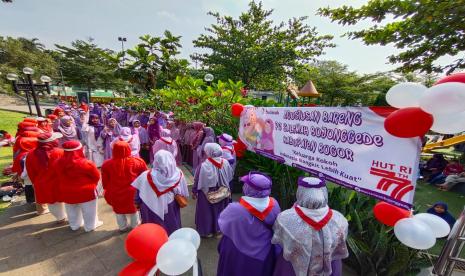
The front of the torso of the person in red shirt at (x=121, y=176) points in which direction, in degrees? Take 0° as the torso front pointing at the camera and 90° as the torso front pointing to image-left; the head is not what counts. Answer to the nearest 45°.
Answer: approximately 180°

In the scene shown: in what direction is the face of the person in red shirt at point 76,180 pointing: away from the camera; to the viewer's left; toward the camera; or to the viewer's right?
away from the camera

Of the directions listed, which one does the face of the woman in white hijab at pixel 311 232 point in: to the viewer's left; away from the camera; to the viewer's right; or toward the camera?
away from the camera

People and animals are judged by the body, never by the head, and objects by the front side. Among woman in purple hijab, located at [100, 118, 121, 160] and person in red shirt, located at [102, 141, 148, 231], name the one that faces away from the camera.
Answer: the person in red shirt

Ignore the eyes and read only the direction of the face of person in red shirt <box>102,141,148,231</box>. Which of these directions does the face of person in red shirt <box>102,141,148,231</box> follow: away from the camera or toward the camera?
away from the camera

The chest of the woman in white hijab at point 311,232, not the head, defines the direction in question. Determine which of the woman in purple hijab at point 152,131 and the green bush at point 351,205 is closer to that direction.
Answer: the green bush

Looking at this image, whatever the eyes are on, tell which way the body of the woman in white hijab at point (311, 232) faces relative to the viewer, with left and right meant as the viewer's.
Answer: facing away from the viewer

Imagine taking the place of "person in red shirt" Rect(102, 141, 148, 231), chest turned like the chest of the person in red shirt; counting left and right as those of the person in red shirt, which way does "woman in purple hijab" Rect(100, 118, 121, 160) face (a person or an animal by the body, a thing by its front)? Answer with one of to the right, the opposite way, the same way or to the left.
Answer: the opposite way

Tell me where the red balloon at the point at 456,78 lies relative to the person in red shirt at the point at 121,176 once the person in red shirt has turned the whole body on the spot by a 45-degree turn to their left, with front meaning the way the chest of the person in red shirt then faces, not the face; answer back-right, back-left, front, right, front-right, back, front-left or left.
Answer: back
